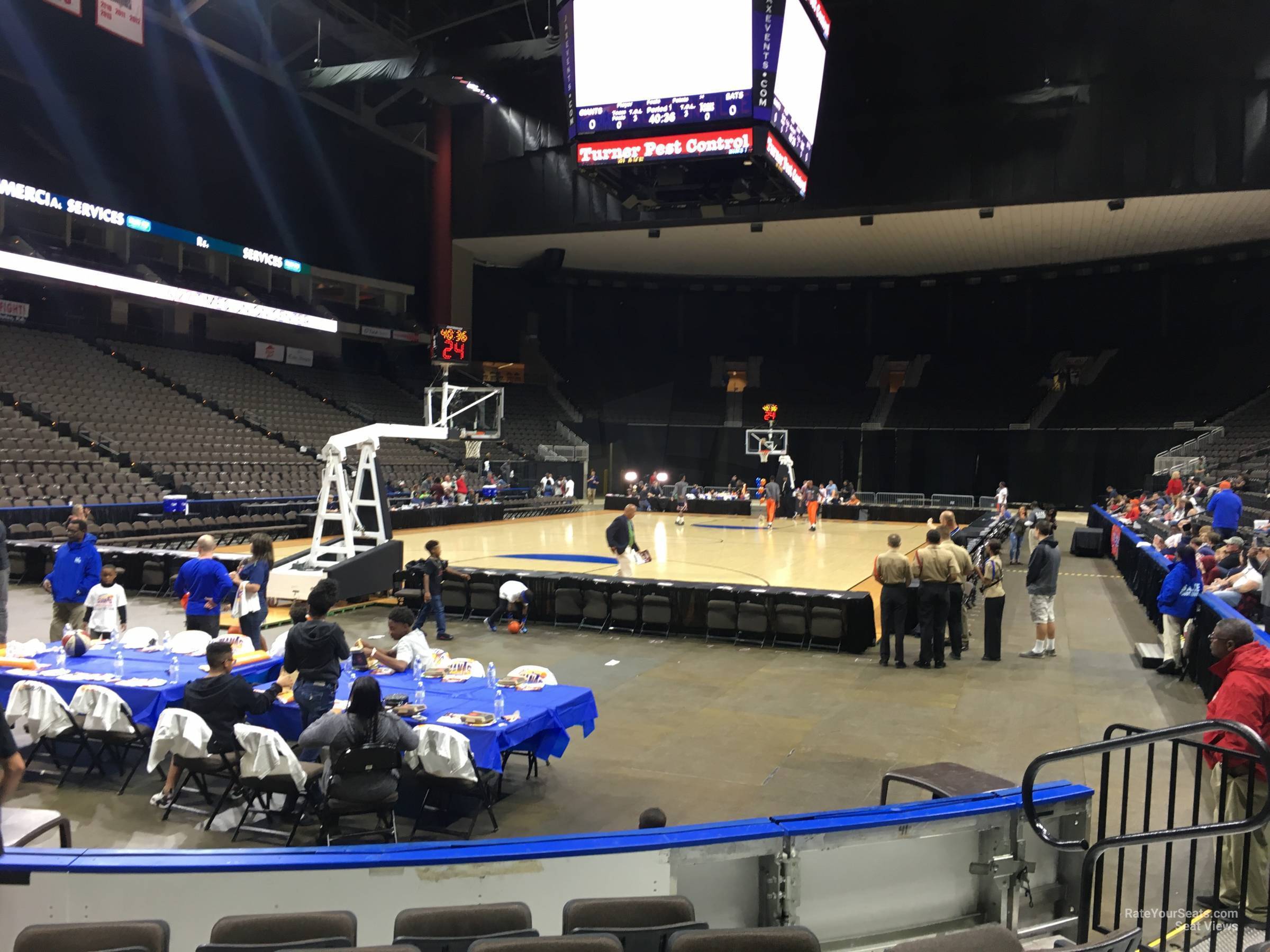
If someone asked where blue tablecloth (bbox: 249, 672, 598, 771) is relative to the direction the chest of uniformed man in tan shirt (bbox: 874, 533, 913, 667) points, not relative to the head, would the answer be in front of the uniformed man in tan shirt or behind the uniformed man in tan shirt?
behind

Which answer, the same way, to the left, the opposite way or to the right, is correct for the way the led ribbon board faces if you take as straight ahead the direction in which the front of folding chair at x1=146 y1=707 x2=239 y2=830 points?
to the right

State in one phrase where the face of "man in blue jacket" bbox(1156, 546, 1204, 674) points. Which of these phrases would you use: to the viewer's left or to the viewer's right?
to the viewer's left

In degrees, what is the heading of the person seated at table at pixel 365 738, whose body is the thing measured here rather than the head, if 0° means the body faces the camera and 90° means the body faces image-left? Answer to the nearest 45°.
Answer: approximately 180°

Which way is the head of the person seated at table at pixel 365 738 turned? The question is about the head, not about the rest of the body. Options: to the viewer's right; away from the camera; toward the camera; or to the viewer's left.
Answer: away from the camera

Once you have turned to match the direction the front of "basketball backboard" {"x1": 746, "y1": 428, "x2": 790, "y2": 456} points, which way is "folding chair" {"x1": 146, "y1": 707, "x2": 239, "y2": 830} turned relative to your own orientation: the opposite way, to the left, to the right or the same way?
the opposite way

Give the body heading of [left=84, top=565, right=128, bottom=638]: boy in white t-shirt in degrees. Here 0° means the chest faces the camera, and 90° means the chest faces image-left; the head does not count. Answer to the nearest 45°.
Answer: approximately 0°

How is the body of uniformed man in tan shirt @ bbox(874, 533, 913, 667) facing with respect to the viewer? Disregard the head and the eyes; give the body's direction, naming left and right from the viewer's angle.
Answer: facing away from the viewer
